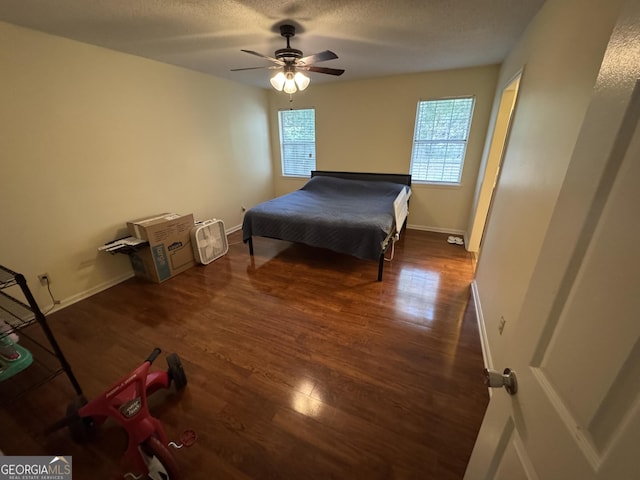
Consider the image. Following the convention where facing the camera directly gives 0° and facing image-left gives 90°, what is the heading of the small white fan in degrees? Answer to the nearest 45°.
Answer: approximately 315°

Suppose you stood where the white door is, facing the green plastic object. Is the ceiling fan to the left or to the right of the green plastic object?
right

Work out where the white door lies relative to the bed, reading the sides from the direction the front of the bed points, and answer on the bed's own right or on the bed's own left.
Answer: on the bed's own left

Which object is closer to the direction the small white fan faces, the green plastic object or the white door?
the white door

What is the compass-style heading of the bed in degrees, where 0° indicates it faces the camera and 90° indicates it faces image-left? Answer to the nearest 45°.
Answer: approximately 45°
